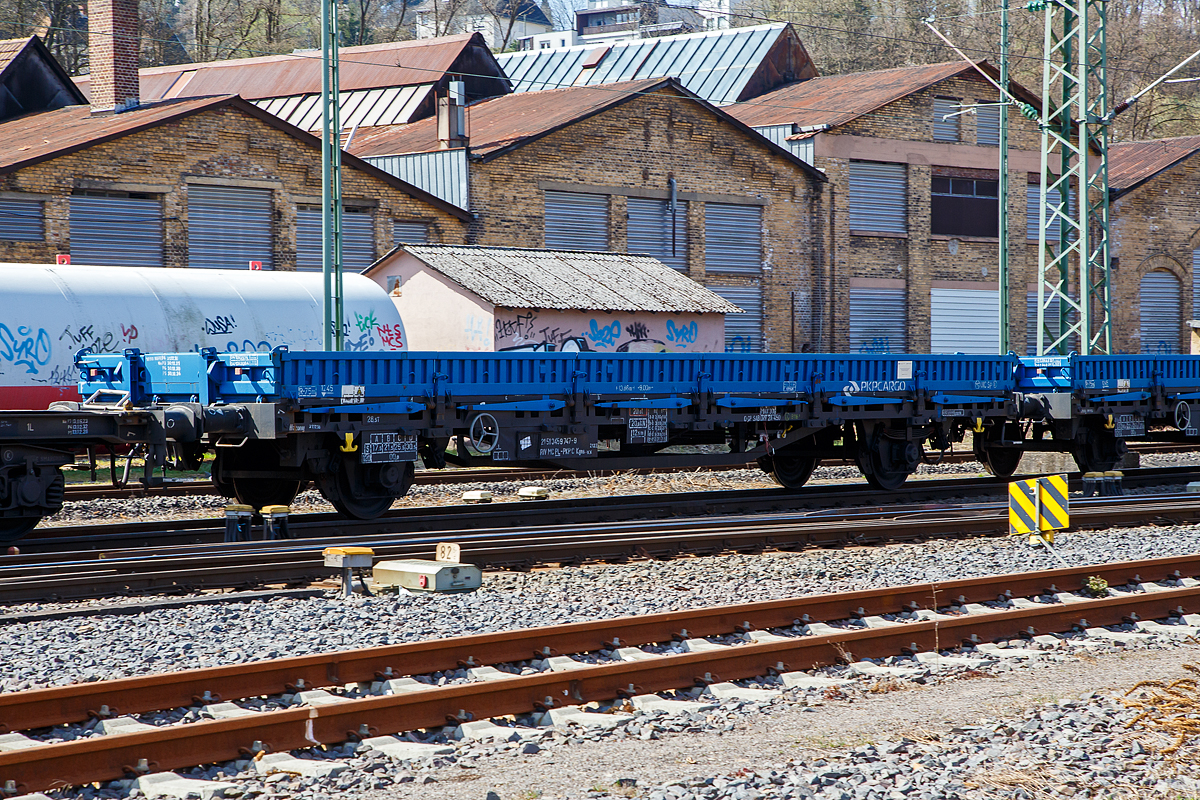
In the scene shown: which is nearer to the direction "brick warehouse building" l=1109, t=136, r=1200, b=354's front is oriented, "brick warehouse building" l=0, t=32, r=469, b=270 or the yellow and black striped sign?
the yellow and black striped sign

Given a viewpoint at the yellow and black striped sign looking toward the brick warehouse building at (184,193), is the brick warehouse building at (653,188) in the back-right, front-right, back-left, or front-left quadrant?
front-right

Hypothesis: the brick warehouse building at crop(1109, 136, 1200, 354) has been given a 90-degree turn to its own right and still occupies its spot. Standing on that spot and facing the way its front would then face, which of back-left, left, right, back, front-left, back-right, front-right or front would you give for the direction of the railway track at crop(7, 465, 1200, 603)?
left

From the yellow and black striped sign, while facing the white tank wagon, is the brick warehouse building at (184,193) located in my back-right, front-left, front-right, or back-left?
front-right

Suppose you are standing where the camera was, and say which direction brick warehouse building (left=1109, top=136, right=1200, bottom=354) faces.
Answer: facing the viewer

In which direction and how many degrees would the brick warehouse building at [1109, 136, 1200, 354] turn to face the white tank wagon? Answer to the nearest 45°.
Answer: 0° — it already faces it

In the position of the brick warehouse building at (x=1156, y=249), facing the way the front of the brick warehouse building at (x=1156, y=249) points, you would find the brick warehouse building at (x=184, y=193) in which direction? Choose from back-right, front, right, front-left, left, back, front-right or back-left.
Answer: front-right

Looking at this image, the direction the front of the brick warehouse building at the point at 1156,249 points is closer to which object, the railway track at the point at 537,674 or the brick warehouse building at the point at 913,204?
the railway track

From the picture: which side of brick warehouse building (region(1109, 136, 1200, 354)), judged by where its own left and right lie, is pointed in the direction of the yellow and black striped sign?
front

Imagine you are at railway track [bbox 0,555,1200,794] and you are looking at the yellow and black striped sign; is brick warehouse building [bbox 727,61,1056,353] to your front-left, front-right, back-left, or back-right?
front-left

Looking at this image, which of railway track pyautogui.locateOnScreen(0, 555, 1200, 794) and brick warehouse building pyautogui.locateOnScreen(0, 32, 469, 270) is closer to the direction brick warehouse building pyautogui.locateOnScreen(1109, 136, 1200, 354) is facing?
the railway track

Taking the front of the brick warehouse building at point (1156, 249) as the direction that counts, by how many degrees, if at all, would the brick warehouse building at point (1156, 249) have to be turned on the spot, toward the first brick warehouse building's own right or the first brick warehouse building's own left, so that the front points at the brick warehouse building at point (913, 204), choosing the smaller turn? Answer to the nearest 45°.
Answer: approximately 45° to the first brick warehouse building's own right

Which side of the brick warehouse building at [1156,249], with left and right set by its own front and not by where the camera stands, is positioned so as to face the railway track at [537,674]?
front
